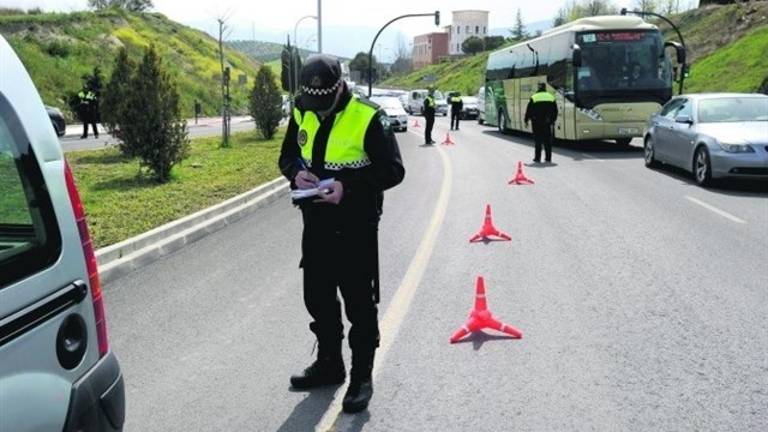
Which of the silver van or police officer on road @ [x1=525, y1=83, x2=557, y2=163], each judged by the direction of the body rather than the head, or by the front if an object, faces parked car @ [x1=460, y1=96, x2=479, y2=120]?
the police officer on road

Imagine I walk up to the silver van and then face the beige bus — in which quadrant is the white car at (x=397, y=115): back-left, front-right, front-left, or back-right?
front-left

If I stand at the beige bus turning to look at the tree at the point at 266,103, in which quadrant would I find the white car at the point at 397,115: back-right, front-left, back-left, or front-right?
front-right

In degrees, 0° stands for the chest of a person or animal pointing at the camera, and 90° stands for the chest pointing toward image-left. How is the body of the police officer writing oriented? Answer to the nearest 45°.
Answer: approximately 45°

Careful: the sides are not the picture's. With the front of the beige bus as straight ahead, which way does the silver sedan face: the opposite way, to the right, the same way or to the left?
the same way

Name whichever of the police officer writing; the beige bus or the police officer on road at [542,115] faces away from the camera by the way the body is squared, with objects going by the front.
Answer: the police officer on road

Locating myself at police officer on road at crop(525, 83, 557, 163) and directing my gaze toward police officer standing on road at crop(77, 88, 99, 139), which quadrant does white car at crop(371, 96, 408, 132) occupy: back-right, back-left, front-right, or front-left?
front-right

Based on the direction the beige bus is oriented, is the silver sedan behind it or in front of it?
in front

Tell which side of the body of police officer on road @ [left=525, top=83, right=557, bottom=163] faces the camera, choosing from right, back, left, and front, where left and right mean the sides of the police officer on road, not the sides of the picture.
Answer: back

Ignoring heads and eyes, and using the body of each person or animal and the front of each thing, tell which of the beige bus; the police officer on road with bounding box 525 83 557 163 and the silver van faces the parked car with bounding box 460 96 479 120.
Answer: the police officer on road

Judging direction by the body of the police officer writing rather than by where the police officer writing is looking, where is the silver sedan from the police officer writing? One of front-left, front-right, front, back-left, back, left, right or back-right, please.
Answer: back

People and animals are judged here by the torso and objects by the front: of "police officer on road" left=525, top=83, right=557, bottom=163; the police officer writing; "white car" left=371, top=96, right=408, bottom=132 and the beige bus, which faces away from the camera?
the police officer on road

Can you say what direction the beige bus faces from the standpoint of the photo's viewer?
facing the viewer and to the right of the viewer
